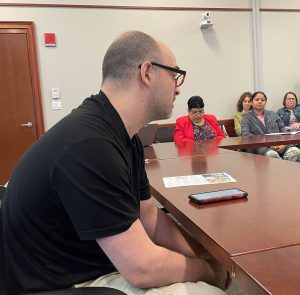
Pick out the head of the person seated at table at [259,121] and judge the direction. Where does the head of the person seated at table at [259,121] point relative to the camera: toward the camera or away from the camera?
toward the camera

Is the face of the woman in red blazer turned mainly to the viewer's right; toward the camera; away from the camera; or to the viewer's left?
toward the camera

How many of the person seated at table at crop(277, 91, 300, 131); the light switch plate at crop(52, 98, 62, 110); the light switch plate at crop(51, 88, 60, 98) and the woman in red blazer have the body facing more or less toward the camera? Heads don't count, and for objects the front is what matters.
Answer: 4

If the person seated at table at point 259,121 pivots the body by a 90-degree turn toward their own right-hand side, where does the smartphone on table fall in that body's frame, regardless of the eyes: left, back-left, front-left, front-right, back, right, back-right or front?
front-left

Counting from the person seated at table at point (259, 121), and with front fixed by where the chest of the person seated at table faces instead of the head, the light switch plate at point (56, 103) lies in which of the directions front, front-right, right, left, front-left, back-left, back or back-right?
back-right

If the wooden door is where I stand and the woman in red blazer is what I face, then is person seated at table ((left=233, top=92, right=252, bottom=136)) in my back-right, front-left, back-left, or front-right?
front-left

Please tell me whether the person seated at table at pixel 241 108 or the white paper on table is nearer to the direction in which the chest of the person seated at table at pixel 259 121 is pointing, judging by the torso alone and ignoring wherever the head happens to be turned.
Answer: the white paper on table

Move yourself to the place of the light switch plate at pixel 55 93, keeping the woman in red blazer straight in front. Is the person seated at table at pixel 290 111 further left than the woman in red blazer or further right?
left

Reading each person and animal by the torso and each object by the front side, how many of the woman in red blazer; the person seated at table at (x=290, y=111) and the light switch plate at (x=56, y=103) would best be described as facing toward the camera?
3

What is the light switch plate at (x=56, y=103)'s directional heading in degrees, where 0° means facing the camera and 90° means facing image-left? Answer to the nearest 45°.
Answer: approximately 0°

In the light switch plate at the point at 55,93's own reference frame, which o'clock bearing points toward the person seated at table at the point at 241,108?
The person seated at table is roughly at 9 o'clock from the light switch plate.

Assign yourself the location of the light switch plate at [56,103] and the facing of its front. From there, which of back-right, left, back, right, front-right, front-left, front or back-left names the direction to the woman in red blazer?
front-left

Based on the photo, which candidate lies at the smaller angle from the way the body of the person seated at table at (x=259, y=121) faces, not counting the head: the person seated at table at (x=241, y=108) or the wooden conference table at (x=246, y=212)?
the wooden conference table

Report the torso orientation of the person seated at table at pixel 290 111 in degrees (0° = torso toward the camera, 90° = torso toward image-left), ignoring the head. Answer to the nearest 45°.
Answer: approximately 0°
